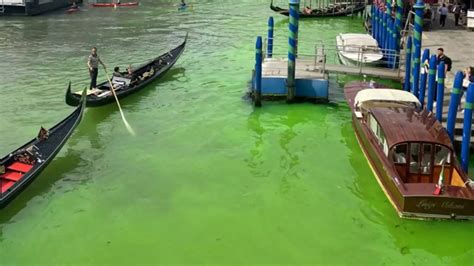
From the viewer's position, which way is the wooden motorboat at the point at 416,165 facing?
facing away from the viewer and to the left of the viewer

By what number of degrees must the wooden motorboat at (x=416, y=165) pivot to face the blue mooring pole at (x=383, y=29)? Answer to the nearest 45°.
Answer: approximately 45° to its right

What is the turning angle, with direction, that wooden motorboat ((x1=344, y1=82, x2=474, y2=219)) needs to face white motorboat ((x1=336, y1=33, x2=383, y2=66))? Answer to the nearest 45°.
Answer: approximately 45° to its right

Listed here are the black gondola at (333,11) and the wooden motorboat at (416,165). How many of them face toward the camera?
0

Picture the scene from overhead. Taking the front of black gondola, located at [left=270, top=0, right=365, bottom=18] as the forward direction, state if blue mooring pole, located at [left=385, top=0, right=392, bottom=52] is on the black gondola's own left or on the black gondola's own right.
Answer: on the black gondola's own left

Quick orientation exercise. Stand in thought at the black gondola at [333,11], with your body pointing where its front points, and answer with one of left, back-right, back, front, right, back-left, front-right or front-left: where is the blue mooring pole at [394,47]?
left

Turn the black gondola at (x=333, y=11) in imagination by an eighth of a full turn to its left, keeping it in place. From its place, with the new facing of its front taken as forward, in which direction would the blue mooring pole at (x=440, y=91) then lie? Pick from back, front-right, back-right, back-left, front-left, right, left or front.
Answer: front-left

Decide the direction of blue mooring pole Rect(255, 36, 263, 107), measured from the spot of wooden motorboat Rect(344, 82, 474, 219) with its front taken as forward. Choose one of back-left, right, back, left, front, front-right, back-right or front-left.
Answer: front

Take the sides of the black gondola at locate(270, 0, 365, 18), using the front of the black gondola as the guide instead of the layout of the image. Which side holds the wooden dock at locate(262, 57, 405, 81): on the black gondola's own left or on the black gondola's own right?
on the black gondola's own left

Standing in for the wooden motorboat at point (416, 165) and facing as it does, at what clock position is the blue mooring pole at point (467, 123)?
The blue mooring pole is roughly at 3 o'clock from the wooden motorboat.

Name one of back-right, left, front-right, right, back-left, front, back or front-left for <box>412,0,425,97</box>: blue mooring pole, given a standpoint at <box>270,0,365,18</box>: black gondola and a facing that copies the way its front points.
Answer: left

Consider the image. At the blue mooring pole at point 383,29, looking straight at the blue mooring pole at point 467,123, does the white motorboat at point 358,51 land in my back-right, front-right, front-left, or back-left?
front-right

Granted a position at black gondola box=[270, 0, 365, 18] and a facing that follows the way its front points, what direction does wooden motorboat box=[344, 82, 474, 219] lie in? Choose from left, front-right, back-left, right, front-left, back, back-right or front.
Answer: left

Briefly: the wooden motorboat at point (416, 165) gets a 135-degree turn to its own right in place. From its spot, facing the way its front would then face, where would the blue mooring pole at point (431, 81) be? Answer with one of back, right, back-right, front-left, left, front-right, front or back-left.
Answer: left

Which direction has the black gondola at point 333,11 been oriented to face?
to the viewer's left
